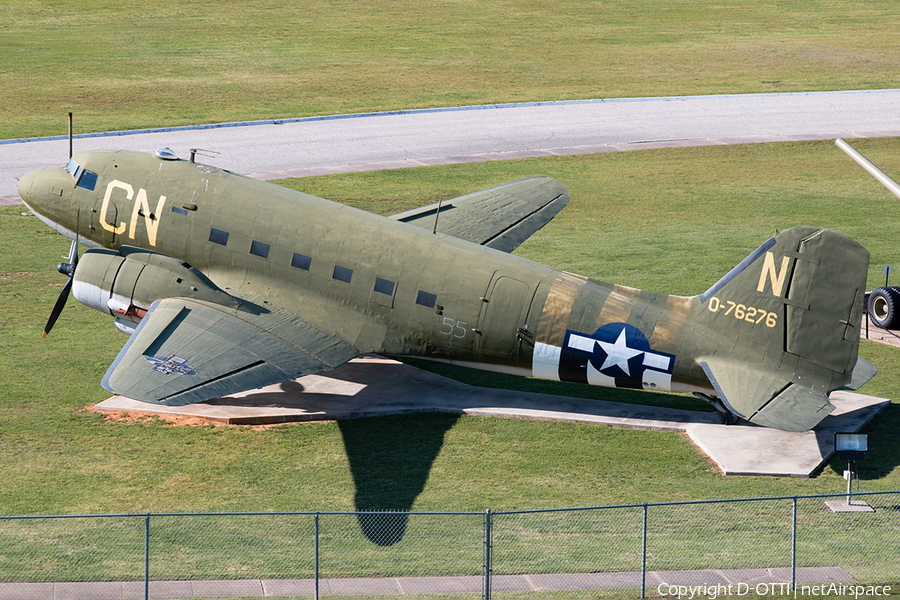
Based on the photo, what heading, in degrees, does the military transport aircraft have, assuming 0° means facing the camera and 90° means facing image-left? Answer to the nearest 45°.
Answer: approximately 90°

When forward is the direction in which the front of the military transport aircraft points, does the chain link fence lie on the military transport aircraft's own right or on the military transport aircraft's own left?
on the military transport aircraft's own left

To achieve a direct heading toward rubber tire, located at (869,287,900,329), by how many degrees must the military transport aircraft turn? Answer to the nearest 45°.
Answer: approximately 180°
